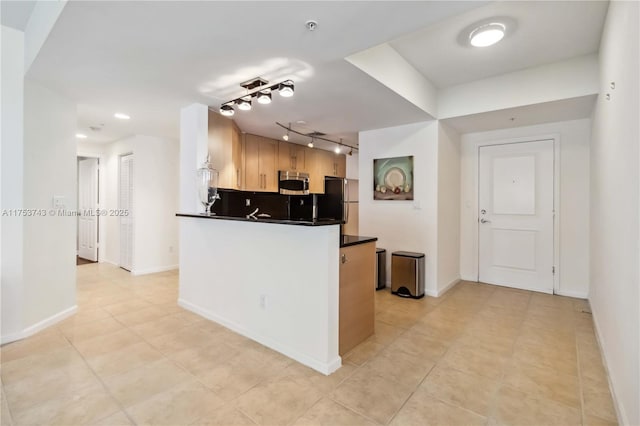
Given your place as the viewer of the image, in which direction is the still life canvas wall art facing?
facing the viewer and to the left of the viewer

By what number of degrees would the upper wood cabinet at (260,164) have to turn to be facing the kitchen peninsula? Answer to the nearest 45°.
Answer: approximately 45° to its right

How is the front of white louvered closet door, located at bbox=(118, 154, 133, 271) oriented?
to the viewer's left

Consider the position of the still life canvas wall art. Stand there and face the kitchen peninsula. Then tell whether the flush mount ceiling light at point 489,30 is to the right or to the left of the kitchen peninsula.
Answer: left

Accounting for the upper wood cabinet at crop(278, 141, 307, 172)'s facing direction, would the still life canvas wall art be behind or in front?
in front

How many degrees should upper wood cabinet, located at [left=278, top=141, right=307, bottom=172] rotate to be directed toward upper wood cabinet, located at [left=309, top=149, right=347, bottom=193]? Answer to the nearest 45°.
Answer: approximately 90° to its left

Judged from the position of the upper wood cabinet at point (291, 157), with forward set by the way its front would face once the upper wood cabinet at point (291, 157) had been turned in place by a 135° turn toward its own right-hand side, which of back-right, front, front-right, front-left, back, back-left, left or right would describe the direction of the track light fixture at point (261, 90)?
left

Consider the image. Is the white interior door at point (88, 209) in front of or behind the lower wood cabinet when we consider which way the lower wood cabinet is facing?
behind

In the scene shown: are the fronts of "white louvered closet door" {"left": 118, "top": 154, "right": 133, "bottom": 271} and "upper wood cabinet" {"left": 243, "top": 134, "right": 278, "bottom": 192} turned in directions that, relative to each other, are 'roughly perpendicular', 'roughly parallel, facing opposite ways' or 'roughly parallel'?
roughly perpendicular

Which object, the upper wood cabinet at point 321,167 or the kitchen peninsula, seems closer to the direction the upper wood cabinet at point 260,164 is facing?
the kitchen peninsula
